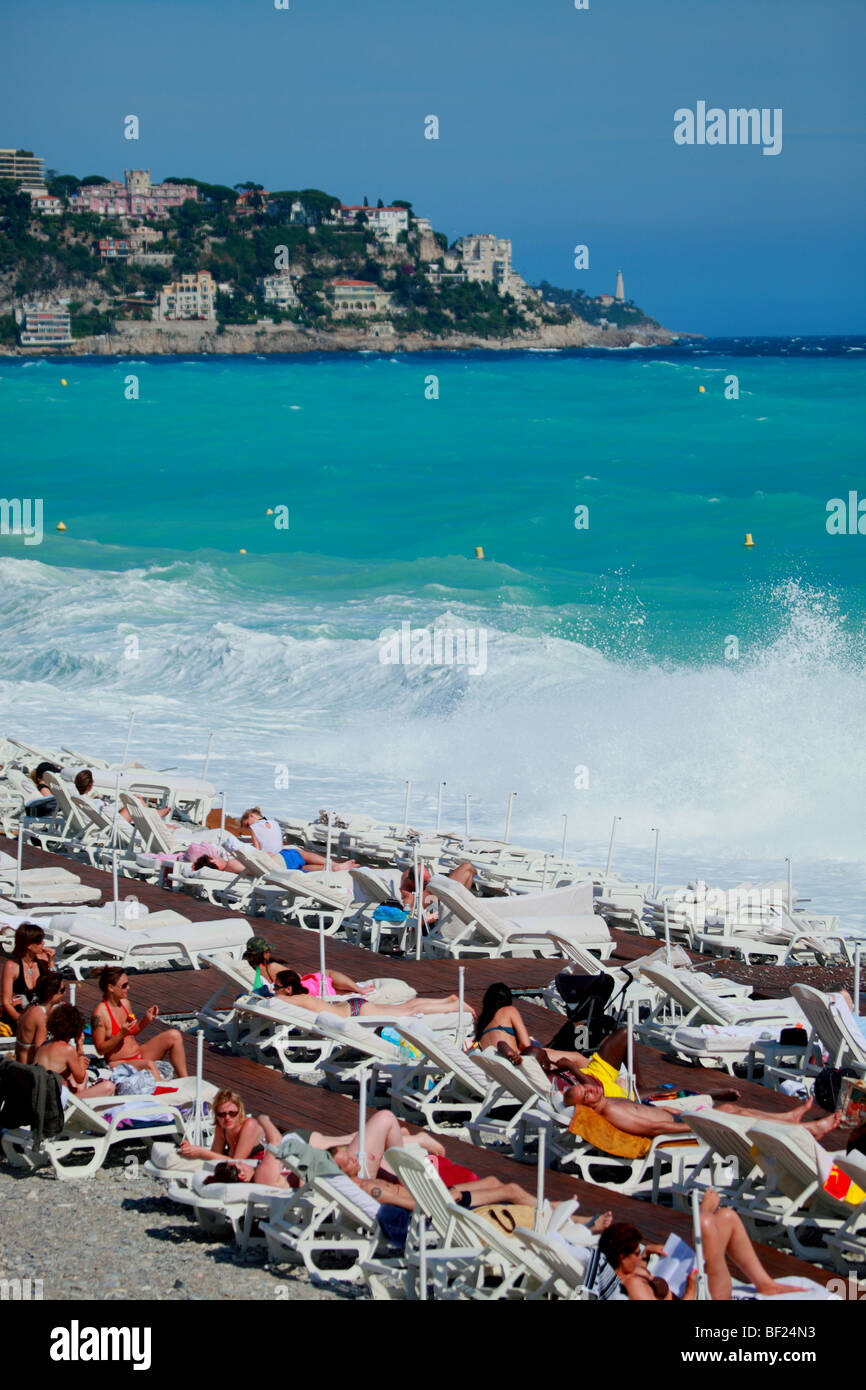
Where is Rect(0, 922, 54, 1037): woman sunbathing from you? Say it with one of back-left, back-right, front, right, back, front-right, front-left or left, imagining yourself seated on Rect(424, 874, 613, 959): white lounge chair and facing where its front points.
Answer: back-right

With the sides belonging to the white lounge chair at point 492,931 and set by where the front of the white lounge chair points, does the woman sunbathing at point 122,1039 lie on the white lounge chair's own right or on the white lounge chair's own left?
on the white lounge chair's own right

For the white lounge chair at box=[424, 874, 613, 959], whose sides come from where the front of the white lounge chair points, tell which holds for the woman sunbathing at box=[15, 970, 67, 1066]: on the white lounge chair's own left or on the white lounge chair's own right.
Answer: on the white lounge chair's own right

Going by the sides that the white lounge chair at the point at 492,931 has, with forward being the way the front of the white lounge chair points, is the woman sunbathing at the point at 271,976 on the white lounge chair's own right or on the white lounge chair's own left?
on the white lounge chair's own right

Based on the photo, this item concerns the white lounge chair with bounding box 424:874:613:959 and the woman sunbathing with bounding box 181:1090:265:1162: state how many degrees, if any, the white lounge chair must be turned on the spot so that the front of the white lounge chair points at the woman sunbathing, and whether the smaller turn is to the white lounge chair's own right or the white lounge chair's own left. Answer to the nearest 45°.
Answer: approximately 90° to the white lounge chair's own right

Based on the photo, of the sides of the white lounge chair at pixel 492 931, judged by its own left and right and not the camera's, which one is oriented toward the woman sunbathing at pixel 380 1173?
right

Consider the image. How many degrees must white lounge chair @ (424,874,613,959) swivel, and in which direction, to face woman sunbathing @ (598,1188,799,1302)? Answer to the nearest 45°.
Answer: approximately 90° to its right

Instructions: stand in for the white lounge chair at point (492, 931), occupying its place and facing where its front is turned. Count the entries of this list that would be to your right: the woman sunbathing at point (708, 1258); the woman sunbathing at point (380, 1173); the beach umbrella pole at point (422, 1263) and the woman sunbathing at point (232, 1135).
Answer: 4

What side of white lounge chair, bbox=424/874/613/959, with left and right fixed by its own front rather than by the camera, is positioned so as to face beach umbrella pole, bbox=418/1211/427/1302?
right

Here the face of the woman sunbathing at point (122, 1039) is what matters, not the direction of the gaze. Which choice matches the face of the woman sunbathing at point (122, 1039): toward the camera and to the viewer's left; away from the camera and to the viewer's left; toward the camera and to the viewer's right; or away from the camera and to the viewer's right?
toward the camera and to the viewer's right

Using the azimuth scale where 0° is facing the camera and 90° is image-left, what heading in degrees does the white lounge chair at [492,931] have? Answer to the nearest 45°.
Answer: approximately 270°
